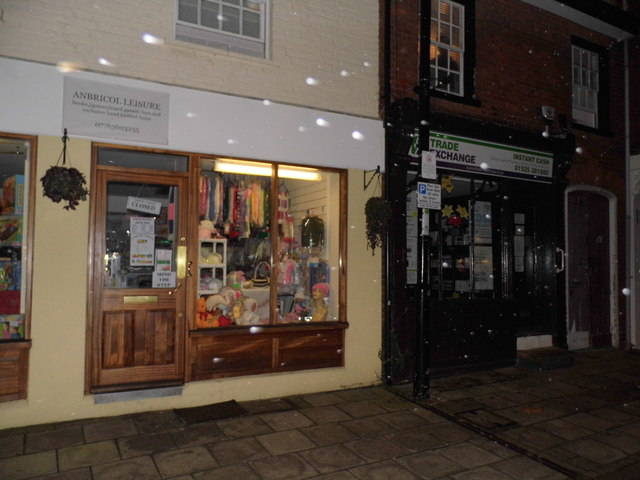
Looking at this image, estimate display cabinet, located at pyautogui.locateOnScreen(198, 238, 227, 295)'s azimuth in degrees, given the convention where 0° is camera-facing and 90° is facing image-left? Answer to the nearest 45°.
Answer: approximately 0°

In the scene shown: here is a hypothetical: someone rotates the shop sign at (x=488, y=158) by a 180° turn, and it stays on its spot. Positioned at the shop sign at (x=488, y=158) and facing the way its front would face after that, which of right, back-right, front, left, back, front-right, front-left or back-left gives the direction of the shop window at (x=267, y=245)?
left

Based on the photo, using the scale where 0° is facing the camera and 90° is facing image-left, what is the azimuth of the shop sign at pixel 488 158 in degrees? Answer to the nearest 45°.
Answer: approximately 315°

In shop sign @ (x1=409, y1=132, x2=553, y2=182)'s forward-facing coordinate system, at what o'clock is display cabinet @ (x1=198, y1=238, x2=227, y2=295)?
The display cabinet is roughly at 3 o'clock from the shop sign.

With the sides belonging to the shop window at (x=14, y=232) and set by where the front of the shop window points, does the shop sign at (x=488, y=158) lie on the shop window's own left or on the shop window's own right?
on the shop window's own left

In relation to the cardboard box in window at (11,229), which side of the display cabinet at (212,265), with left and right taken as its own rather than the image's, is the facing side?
right

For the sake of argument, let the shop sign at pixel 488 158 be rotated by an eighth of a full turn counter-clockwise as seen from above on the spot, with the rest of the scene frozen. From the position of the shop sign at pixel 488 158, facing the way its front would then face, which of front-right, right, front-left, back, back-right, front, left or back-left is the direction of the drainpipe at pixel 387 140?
back-right

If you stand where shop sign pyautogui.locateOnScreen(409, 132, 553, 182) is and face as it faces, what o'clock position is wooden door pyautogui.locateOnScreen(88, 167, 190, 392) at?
The wooden door is roughly at 3 o'clock from the shop sign.

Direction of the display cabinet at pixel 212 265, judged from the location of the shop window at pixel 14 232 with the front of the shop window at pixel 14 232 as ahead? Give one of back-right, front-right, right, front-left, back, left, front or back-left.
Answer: left

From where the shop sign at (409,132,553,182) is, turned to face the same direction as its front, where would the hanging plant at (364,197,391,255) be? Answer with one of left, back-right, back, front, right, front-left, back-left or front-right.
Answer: right

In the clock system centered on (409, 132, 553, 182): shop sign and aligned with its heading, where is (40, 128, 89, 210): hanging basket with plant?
The hanging basket with plant is roughly at 3 o'clock from the shop sign.

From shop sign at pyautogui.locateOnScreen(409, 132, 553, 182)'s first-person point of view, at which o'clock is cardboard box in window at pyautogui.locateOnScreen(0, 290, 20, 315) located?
The cardboard box in window is roughly at 3 o'clock from the shop sign.

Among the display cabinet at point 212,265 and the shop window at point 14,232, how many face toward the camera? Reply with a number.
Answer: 2
